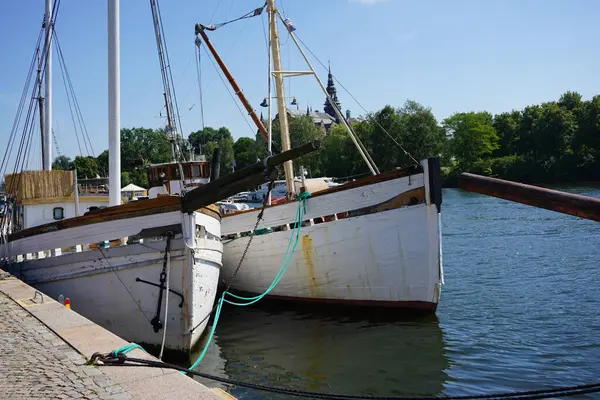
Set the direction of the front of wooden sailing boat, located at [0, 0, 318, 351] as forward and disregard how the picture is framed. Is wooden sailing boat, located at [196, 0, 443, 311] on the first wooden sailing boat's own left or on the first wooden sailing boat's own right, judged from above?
on the first wooden sailing boat's own left

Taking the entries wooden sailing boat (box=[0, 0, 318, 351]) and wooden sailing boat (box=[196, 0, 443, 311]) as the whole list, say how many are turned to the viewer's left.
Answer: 0

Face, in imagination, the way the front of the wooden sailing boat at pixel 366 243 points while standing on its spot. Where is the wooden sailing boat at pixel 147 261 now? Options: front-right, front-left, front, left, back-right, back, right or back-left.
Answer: right

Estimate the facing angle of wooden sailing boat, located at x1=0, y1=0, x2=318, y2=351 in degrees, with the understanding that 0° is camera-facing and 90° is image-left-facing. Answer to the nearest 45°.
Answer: approximately 315°

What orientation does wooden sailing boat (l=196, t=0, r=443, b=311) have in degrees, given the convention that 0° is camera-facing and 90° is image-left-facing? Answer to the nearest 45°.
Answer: approximately 315°

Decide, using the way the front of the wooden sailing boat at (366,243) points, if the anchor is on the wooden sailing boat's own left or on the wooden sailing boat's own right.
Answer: on the wooden sailing boat's own right
